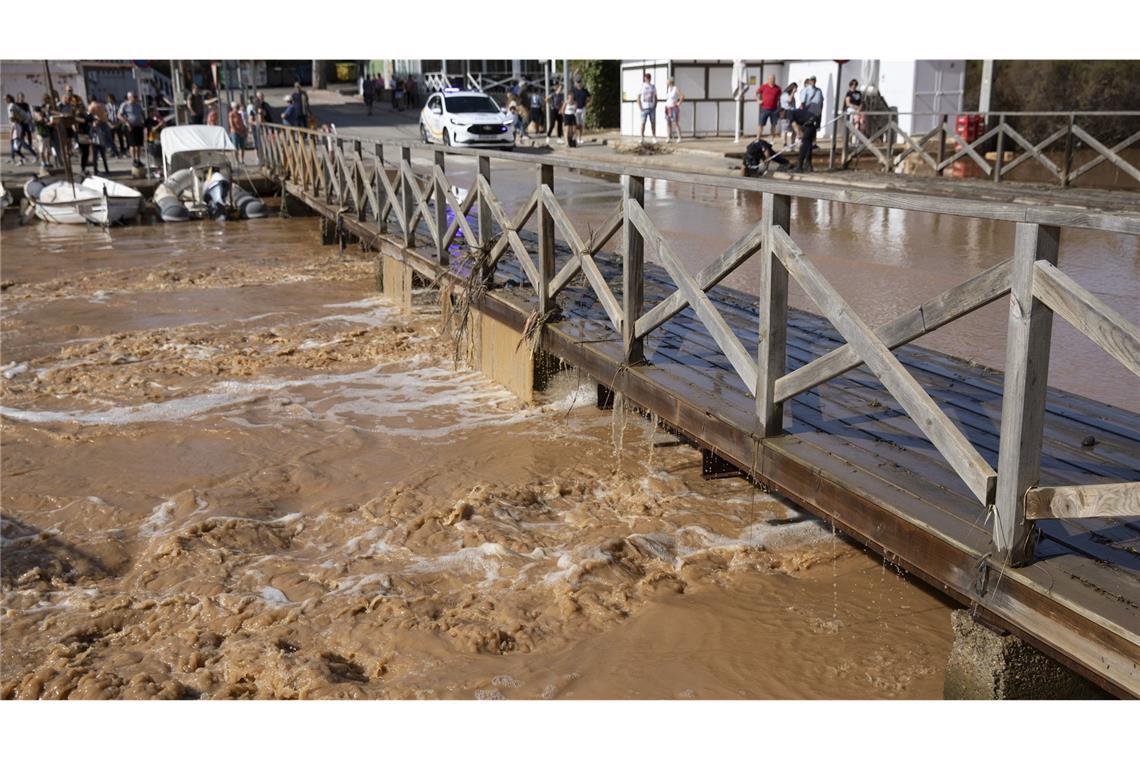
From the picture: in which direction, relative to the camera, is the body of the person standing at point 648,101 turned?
toward the camera

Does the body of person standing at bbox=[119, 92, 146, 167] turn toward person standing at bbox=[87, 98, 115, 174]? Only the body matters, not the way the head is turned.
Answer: no

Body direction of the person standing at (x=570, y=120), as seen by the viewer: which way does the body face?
toward the camera

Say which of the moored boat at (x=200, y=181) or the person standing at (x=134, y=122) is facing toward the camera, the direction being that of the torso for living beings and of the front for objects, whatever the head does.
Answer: the person standing

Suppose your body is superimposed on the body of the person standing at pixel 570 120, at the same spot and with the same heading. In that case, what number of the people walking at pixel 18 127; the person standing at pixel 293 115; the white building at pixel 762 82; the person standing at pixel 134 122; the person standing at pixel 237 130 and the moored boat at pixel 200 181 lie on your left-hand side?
1

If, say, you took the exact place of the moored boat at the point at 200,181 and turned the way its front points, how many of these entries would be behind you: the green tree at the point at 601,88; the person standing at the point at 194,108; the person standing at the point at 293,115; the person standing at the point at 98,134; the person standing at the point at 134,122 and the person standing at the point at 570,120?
0

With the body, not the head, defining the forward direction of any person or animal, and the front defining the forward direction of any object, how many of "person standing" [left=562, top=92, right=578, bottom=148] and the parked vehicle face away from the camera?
0

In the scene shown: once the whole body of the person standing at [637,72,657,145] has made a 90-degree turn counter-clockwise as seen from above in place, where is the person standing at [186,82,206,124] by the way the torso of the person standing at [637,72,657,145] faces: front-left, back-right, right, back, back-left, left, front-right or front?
back

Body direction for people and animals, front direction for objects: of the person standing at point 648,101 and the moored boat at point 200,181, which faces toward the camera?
the person standing

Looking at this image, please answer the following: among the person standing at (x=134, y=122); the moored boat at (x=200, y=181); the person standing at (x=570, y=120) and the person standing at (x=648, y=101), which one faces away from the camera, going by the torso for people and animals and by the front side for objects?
the moored boat

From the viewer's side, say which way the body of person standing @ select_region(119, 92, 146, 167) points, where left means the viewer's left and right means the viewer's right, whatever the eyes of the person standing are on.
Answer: facing the viewer

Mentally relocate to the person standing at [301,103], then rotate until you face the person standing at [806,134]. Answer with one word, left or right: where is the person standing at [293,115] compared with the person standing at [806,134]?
right

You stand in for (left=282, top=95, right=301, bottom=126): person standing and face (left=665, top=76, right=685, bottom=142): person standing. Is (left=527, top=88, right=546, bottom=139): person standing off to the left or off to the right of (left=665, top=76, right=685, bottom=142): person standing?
left

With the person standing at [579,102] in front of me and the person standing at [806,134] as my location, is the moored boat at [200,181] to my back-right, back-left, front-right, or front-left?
front-left

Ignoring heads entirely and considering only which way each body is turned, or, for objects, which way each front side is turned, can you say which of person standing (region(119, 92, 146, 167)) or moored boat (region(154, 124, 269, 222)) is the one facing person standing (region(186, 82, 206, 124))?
the moored boat

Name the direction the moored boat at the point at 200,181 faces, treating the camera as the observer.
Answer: facing away from the viewer

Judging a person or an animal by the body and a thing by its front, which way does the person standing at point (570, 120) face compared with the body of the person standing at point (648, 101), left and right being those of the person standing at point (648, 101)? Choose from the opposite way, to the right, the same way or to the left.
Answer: the same way

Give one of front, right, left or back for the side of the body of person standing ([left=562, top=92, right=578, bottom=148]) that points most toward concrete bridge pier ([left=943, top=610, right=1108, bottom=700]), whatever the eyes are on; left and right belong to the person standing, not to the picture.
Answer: front

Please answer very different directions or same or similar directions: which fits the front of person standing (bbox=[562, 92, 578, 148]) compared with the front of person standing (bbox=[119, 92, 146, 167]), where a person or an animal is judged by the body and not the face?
same or similar directions

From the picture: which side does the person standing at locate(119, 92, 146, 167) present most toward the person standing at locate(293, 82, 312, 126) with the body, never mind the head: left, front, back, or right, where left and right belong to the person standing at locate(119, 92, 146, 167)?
left

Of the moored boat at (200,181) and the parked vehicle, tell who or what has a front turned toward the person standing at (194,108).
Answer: the moored boat

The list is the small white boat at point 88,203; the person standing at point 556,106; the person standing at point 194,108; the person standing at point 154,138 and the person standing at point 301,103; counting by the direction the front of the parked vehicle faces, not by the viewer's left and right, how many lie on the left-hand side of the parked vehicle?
1

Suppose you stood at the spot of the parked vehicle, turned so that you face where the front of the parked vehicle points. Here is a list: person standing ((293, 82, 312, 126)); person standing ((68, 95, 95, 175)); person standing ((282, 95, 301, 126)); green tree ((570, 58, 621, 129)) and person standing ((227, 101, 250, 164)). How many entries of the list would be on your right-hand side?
4

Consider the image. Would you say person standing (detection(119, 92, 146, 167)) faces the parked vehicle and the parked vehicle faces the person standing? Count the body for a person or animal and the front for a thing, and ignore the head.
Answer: no
